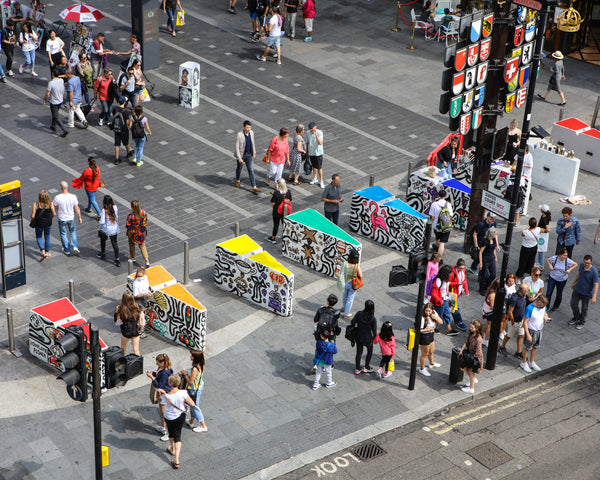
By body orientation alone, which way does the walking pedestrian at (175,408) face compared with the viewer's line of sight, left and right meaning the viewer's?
facing away from the viewer

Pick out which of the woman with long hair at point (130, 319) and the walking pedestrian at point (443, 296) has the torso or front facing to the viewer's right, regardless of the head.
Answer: the walking pedestrian

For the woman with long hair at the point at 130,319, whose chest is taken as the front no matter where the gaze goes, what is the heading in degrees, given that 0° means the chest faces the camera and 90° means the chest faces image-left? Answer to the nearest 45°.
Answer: approximately 180°

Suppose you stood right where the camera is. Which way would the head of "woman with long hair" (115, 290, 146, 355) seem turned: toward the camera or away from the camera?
away from the camera

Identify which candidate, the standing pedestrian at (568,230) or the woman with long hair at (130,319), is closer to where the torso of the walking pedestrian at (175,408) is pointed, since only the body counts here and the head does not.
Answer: the woman with long hair
